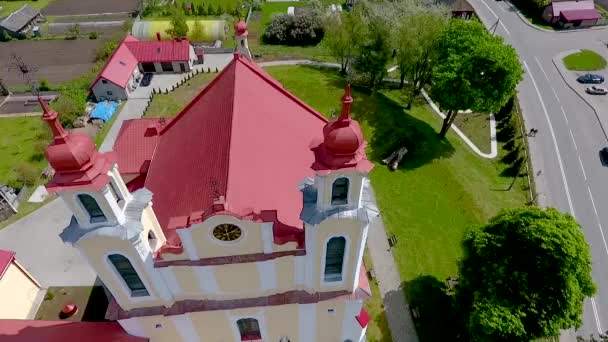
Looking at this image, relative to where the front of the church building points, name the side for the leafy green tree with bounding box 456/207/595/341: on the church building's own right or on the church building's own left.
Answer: on the church building's own left

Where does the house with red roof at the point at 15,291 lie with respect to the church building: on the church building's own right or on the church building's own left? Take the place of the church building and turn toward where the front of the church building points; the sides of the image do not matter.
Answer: on the church building's own right

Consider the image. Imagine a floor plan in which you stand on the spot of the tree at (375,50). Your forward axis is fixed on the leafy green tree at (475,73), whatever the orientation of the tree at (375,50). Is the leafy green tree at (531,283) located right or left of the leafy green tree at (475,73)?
right

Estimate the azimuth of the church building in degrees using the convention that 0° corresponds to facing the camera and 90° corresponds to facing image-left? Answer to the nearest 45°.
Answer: approximately 0°

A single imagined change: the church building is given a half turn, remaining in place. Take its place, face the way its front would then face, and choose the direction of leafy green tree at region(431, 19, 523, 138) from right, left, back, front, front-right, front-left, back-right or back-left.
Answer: front-right

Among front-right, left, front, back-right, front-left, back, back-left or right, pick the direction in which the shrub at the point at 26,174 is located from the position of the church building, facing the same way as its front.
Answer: back-right

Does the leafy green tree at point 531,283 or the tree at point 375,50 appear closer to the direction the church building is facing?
the leafy green tree

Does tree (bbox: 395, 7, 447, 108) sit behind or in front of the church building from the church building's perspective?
behind

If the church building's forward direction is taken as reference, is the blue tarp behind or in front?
behind
